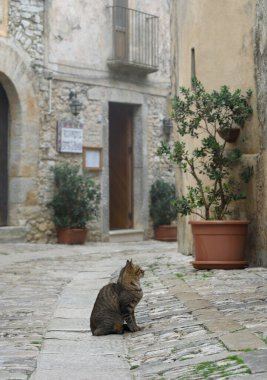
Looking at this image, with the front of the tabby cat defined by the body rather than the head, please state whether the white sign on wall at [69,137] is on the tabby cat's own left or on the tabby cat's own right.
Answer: on the tabby cat's own left

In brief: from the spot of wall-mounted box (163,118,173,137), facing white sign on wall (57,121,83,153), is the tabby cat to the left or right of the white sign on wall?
left
